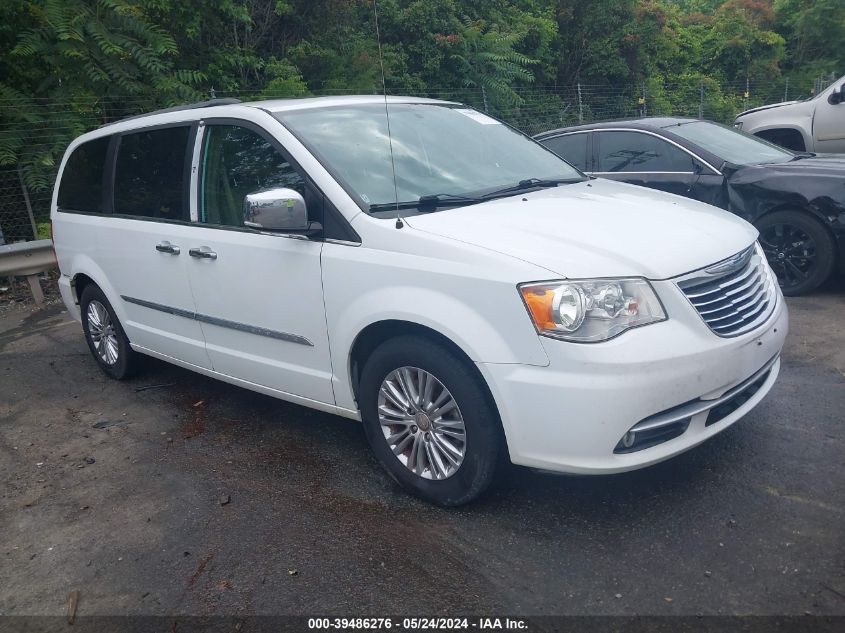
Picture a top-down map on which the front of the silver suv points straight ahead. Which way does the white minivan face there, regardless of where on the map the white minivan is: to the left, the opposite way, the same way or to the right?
the opposite way

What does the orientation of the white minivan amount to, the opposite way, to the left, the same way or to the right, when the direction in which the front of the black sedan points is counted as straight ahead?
the same way

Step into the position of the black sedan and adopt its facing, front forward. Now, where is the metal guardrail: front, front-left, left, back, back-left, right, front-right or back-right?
back-right

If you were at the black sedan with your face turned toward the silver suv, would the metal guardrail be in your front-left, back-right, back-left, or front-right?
back-left

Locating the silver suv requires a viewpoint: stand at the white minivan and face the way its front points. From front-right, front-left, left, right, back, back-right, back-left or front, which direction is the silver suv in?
left

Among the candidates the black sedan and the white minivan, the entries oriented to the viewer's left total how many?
0

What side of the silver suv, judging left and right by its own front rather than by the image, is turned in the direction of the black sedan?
left

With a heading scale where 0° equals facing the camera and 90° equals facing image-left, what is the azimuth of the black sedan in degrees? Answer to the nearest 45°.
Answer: approximately 315°

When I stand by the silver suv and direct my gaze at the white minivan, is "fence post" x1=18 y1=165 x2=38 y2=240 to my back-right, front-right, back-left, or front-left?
front-right

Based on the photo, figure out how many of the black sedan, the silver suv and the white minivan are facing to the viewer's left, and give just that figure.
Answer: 1

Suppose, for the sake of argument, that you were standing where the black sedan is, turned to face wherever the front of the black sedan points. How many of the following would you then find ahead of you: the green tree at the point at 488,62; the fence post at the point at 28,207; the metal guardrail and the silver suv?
0

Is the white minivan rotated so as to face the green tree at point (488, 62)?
no

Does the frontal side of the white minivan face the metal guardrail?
no

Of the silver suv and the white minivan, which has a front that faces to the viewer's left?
the silver suv

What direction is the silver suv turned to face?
to the viewer's left
